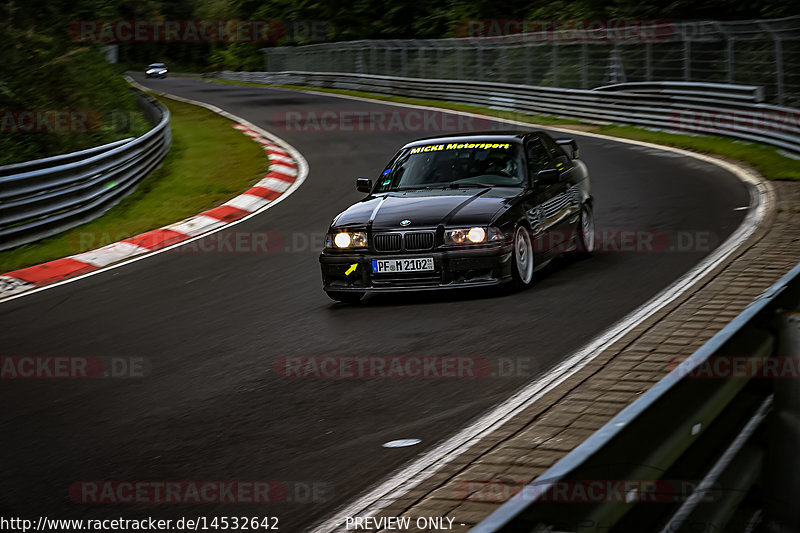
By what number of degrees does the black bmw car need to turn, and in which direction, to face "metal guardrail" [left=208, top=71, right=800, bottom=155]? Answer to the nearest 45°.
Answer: approximately 135° to its right

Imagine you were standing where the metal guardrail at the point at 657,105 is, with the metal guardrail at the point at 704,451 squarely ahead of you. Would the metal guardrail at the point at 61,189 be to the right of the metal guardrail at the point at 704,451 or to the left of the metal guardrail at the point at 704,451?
right

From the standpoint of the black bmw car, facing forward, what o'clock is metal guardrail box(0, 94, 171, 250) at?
The metal guardrail is roughly at 3 o'clock from the black bmw car.

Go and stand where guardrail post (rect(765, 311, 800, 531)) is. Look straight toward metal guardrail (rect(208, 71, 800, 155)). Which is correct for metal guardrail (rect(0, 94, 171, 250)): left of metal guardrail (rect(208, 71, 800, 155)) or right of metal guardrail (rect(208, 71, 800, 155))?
left

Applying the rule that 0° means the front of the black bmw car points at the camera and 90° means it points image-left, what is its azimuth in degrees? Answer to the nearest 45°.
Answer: approximately 45°

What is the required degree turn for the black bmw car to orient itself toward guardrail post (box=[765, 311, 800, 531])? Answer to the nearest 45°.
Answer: approximately 45° to its left

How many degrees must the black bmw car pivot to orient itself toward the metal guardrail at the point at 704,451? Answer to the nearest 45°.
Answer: approximately 45° to its left

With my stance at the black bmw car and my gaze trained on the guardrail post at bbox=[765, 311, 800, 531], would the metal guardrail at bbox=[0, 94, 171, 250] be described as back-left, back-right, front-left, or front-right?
back-right
